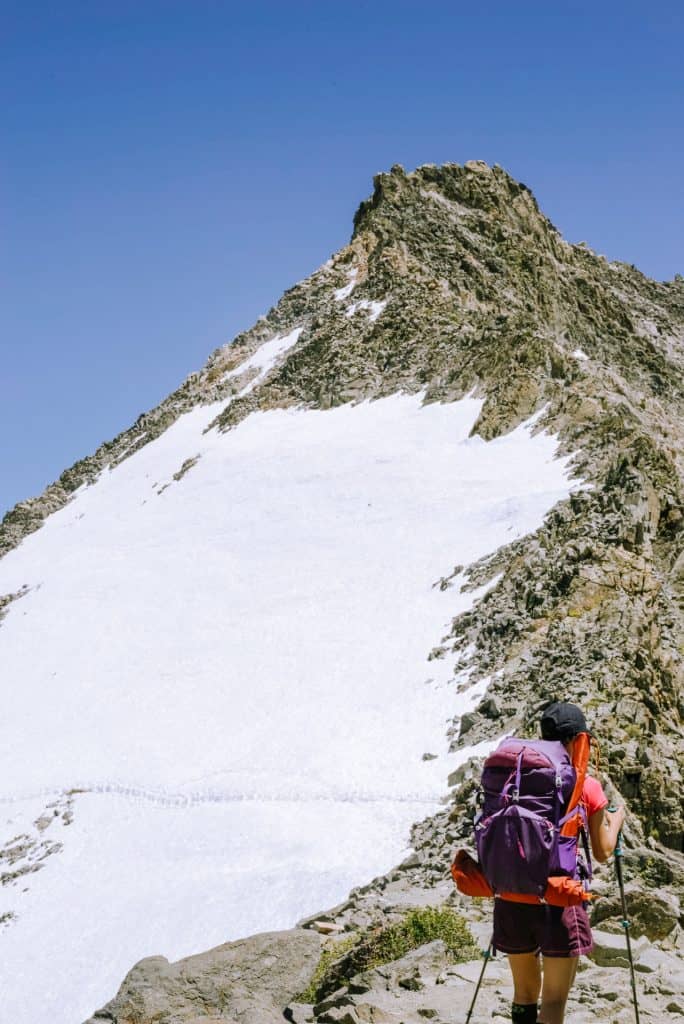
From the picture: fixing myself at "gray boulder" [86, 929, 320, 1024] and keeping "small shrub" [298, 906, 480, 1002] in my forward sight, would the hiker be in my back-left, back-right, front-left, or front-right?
front-right

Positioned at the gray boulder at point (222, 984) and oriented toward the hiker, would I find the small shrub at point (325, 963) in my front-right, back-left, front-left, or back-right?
front-left

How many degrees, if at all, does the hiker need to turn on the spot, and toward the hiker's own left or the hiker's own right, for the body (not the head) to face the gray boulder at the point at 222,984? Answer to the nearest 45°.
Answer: approximately 90° to the hiker's own left

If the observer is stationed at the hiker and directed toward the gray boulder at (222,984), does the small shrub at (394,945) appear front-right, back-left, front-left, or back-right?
front-right

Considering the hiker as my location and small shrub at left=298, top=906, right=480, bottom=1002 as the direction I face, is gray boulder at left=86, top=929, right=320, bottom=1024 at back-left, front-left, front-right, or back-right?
front-left

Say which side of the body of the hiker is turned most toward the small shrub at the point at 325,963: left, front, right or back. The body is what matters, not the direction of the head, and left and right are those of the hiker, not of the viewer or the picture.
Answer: left

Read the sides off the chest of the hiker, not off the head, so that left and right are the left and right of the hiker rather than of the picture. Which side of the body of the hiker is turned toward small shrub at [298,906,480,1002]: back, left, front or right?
left

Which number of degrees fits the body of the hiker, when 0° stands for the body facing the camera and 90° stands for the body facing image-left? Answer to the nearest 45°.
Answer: approximately 225°
